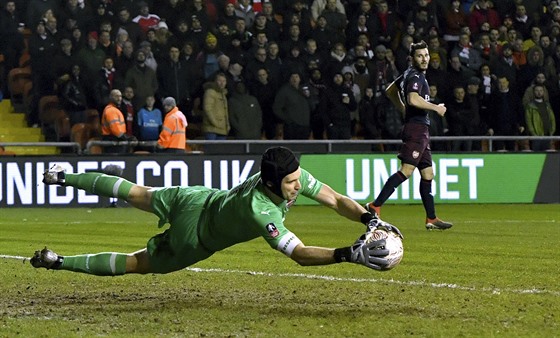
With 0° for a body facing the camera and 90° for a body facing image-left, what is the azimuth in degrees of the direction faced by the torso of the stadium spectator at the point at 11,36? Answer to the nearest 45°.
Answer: approximately 315°

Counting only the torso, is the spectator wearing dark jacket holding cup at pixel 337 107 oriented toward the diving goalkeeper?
yes

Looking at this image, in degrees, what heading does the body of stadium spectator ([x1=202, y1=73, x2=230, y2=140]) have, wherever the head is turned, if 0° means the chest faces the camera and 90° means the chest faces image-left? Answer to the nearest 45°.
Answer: approximately 315°

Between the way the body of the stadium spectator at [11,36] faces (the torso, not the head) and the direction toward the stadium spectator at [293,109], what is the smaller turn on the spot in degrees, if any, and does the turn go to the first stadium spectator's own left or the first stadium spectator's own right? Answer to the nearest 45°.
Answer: approximately 45° to the first stadium spectator's own left

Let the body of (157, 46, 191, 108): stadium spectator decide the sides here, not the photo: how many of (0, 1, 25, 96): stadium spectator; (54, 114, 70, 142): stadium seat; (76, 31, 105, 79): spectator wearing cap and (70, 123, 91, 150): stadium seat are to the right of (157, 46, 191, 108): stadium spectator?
4

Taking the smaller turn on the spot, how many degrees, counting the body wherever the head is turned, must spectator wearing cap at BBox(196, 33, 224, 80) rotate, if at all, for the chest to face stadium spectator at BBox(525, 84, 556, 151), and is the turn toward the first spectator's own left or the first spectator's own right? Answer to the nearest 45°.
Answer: approximately 90° to the first spectator's own left

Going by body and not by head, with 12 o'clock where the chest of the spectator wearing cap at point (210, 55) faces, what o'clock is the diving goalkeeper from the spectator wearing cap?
The diving goalkeeper is roughly at 12 o'clock from the spectator wearing cap.

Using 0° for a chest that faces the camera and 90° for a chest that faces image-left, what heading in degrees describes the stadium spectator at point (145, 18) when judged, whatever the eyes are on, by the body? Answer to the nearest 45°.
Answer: approximately 0°
